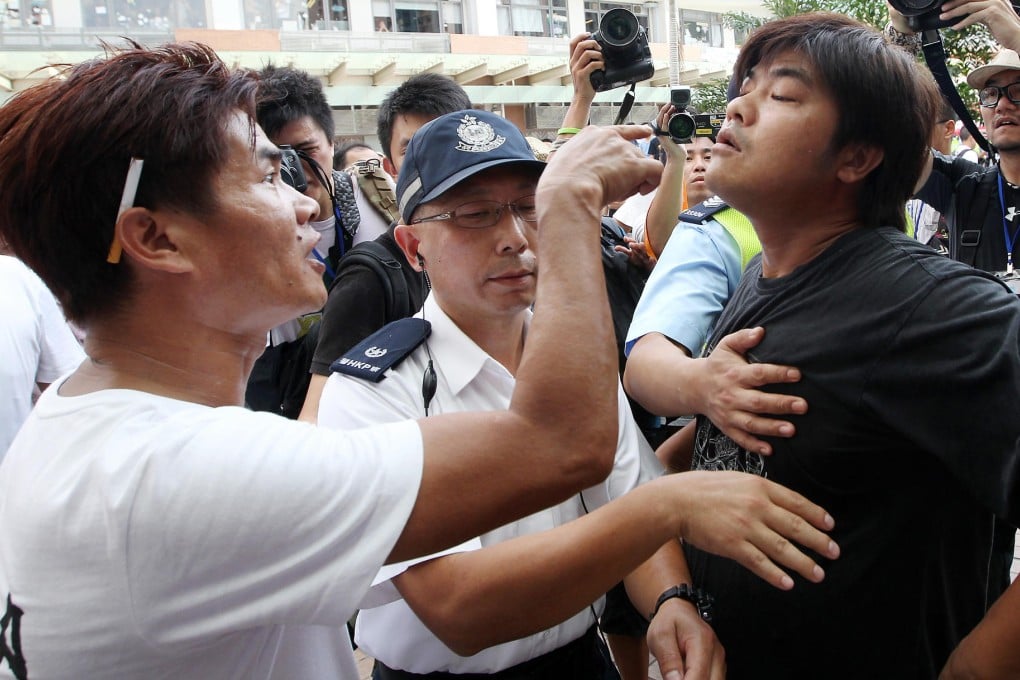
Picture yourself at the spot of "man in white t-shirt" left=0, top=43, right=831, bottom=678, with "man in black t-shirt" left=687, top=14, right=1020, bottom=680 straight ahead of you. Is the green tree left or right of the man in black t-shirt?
left

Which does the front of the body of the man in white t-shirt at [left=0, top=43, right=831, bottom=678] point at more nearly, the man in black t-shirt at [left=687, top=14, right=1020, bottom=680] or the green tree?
the man in black t-shirt

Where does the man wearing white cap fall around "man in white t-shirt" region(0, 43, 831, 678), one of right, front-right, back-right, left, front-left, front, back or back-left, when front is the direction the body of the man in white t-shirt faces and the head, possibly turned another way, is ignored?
front-left

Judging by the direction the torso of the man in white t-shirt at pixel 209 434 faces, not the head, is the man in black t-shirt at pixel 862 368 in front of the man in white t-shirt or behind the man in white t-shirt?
in front

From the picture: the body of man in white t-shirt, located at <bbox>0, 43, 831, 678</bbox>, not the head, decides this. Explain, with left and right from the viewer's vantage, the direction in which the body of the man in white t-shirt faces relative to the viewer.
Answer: facing to the right of the viewer

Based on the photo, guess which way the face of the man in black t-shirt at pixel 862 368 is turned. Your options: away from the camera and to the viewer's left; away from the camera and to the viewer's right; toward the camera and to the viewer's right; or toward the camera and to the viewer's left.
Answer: toward the camera and to the viewer's left

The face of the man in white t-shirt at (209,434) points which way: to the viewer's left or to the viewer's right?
to the viewer's right

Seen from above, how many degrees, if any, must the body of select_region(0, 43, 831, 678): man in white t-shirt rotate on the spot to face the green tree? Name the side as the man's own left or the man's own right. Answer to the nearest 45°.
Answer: approximately 45° to the man's own left
